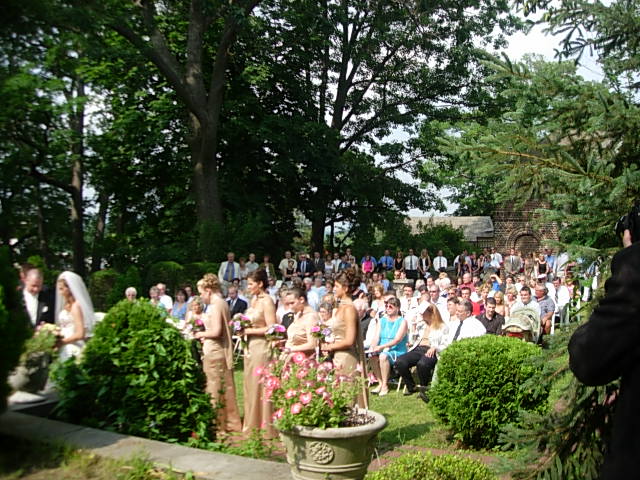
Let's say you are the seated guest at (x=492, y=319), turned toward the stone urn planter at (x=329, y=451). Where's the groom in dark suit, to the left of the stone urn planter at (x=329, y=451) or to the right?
right

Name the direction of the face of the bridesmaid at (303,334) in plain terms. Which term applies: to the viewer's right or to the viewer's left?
to the viewer's left

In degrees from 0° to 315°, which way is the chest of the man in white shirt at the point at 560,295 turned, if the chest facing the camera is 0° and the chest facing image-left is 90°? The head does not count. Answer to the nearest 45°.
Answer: approximately 45°

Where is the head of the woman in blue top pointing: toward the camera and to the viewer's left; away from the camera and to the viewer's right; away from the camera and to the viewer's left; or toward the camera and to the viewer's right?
toward the camera and to the viewer's left

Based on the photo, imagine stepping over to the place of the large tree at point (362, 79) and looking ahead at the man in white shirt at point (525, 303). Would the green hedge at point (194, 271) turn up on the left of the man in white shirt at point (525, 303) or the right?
right

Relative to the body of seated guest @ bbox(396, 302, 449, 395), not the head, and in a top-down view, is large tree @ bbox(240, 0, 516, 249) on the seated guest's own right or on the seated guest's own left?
on the seated guest's own right

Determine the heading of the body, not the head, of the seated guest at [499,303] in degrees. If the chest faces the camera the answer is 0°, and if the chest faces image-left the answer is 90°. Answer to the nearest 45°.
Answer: approximately 45°

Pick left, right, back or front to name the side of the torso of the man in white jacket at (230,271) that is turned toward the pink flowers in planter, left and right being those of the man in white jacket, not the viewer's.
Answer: front

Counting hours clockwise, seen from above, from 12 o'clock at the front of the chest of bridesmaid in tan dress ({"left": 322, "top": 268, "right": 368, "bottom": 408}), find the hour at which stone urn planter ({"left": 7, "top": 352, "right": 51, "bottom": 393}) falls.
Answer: The stone urn planter is roughly at 11 o'clock from the bridesmaid in tan dress.

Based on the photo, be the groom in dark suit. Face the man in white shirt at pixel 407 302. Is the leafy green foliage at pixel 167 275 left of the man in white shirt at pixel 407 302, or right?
left

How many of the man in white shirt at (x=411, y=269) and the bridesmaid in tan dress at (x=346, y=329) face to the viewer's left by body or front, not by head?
1

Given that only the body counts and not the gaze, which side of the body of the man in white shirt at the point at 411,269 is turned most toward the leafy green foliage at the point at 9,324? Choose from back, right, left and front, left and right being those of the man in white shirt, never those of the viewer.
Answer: front

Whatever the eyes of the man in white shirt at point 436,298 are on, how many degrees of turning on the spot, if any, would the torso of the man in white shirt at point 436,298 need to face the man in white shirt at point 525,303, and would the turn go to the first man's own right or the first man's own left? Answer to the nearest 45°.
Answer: approximately 90° to the first man's own left

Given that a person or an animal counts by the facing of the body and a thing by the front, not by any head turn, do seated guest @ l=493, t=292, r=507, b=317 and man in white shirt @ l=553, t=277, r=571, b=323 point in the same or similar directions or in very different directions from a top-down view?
same or similar directions

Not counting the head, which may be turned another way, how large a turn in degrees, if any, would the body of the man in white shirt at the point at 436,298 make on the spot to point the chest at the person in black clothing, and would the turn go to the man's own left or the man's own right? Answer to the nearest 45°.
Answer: approximately 45° to the man's own left

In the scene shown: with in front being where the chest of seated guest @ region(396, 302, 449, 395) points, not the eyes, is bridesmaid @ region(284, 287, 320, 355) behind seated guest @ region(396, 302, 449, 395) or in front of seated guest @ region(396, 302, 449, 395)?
in front

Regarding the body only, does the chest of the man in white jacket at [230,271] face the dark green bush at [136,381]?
yes

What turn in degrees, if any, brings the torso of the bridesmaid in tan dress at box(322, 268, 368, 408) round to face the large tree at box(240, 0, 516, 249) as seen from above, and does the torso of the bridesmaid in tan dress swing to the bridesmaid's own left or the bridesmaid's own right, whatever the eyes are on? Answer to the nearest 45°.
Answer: approximately 90° to the bridesmaid's own right

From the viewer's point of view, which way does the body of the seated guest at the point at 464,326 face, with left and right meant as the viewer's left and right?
facing the viewer and to the left of the viewer

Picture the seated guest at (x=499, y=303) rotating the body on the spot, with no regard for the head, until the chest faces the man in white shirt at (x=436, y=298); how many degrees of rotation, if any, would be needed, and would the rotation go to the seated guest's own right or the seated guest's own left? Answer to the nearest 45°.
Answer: approximately 90° to the seated guest's own right

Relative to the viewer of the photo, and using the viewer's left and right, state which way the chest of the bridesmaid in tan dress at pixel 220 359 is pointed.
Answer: facing to the left of the viewer

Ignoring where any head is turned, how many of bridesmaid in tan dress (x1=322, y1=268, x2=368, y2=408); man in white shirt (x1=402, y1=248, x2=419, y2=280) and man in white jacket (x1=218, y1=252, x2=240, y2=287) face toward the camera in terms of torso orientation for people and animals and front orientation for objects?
2
